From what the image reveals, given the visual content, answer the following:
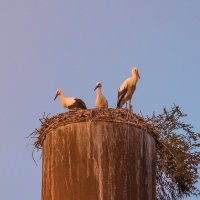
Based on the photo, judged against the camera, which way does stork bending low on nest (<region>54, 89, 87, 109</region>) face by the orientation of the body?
to the viewer's left

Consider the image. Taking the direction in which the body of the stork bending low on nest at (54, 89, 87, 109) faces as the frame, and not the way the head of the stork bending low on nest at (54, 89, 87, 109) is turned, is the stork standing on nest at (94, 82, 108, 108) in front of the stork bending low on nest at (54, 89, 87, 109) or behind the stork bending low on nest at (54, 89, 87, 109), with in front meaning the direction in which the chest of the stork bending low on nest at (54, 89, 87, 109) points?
behind

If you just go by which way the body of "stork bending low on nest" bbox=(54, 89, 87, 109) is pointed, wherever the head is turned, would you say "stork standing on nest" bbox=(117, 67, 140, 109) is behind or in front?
behind
